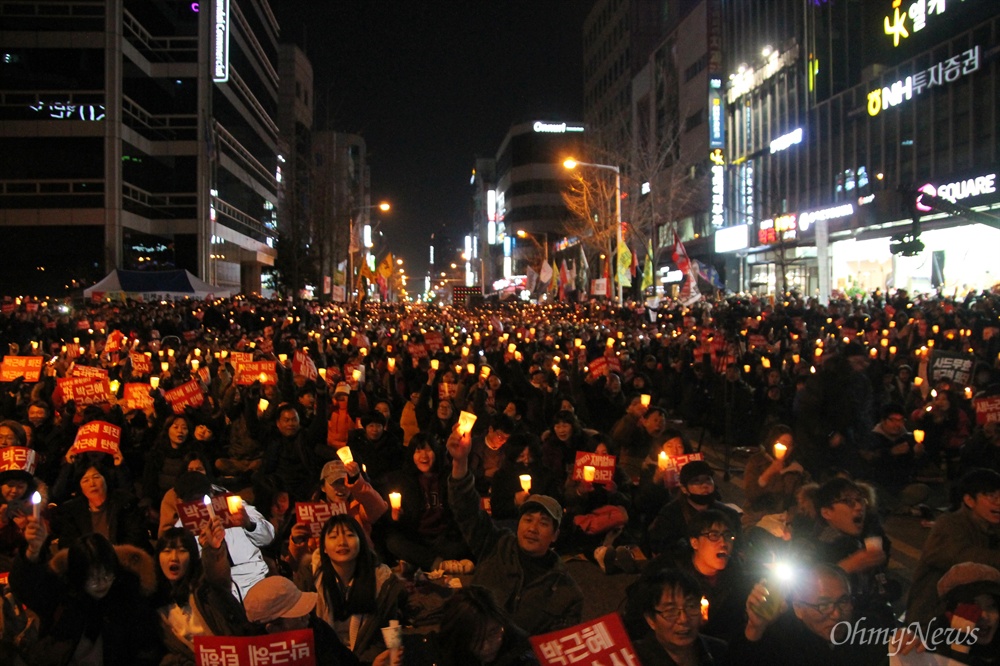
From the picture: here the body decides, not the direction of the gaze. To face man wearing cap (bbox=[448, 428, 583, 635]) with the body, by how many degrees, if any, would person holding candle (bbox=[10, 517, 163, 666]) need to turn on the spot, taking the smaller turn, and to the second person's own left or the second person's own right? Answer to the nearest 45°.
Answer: approximately 90° to the second person's own left

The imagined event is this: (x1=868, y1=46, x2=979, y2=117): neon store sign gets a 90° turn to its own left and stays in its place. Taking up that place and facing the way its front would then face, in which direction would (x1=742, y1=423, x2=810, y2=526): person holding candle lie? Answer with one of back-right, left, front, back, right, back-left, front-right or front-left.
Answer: front-right

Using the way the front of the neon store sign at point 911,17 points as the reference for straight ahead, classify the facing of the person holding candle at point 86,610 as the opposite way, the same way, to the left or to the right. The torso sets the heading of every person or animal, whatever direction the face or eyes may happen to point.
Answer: to the left

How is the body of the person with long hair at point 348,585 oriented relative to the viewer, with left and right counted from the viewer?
facing the viewer

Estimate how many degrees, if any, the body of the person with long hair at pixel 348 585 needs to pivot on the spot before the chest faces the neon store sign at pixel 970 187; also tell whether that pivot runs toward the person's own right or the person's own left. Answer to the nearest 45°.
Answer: approximately 135° to the person's own left

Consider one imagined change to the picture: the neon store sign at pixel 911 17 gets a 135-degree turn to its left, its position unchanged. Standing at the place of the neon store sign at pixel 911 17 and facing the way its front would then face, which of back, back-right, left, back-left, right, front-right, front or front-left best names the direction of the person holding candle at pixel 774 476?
right

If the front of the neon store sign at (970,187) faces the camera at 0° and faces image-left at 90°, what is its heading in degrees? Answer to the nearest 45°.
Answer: approximately 45°

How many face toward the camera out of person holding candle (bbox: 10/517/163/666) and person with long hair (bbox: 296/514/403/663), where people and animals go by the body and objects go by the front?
2

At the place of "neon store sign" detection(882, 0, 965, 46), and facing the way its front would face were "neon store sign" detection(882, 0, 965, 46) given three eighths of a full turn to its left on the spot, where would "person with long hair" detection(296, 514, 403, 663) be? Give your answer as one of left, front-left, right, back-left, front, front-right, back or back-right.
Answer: right

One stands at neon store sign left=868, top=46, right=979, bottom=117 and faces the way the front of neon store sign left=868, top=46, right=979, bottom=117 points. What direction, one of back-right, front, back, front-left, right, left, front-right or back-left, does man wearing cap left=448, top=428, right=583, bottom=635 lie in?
front-left

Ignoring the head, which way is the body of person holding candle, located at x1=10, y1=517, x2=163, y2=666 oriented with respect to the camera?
toward the camera

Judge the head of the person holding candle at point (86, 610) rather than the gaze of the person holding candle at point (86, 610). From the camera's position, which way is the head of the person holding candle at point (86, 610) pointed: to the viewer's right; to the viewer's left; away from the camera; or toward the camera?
toward the camera

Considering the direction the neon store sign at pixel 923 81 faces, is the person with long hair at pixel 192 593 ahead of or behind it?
ahead

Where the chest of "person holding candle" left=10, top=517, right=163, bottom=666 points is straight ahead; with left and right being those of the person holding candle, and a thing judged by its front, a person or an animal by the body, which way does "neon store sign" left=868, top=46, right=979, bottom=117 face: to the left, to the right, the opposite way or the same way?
to the right

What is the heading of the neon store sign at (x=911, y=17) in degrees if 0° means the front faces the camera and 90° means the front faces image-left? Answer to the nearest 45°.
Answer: approximately 45°

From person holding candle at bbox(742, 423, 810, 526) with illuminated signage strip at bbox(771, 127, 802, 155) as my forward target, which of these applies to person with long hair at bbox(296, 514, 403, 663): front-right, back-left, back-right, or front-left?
back-left

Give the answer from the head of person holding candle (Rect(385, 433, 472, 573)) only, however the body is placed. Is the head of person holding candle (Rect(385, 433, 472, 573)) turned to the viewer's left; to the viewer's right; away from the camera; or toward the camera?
toward the camera
